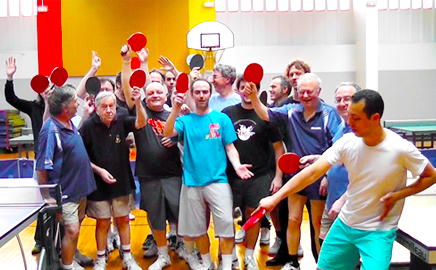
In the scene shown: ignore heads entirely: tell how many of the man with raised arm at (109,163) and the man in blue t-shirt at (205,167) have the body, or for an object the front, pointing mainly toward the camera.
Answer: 2

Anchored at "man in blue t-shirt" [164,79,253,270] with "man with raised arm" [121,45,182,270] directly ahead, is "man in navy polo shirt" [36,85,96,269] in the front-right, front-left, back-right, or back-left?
front-left

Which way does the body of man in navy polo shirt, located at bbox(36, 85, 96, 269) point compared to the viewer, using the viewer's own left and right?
facing the viewer and to the right of the viewer

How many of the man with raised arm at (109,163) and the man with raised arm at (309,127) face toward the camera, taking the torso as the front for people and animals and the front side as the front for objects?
2

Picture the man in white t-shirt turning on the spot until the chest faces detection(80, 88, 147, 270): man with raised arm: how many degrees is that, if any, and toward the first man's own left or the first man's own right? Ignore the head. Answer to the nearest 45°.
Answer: approximately 90° to the first man's own right

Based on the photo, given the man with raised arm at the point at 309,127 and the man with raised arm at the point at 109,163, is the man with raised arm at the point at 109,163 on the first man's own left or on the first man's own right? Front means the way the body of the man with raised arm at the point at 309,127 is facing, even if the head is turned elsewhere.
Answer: on the first man's own right

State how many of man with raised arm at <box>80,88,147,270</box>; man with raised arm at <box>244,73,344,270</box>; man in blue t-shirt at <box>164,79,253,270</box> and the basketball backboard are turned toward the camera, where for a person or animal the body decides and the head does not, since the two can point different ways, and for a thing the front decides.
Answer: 4

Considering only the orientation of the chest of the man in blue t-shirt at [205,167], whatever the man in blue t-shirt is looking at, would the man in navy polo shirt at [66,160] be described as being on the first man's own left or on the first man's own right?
on the first man's own right

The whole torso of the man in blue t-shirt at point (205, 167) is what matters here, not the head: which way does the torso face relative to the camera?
toward the camera

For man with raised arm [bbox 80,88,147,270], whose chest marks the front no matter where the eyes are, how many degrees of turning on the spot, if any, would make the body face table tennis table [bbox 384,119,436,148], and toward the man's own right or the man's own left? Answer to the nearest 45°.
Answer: approximately 135° to the man's own left

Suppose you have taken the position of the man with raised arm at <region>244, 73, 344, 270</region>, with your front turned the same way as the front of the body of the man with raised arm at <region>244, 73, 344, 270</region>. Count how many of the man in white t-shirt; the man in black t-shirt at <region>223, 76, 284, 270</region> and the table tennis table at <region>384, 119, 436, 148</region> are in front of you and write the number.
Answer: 1

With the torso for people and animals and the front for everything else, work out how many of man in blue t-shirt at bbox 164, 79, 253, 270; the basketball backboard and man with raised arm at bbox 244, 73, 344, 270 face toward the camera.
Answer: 3

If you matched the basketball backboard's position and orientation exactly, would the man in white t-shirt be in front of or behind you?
in front

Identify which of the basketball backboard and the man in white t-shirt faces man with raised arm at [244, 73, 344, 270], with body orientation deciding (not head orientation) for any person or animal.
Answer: the basketball backboard

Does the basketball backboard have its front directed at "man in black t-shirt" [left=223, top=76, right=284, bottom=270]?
yes

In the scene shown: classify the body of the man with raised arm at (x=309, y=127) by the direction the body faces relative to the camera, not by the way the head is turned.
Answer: toward the camera
